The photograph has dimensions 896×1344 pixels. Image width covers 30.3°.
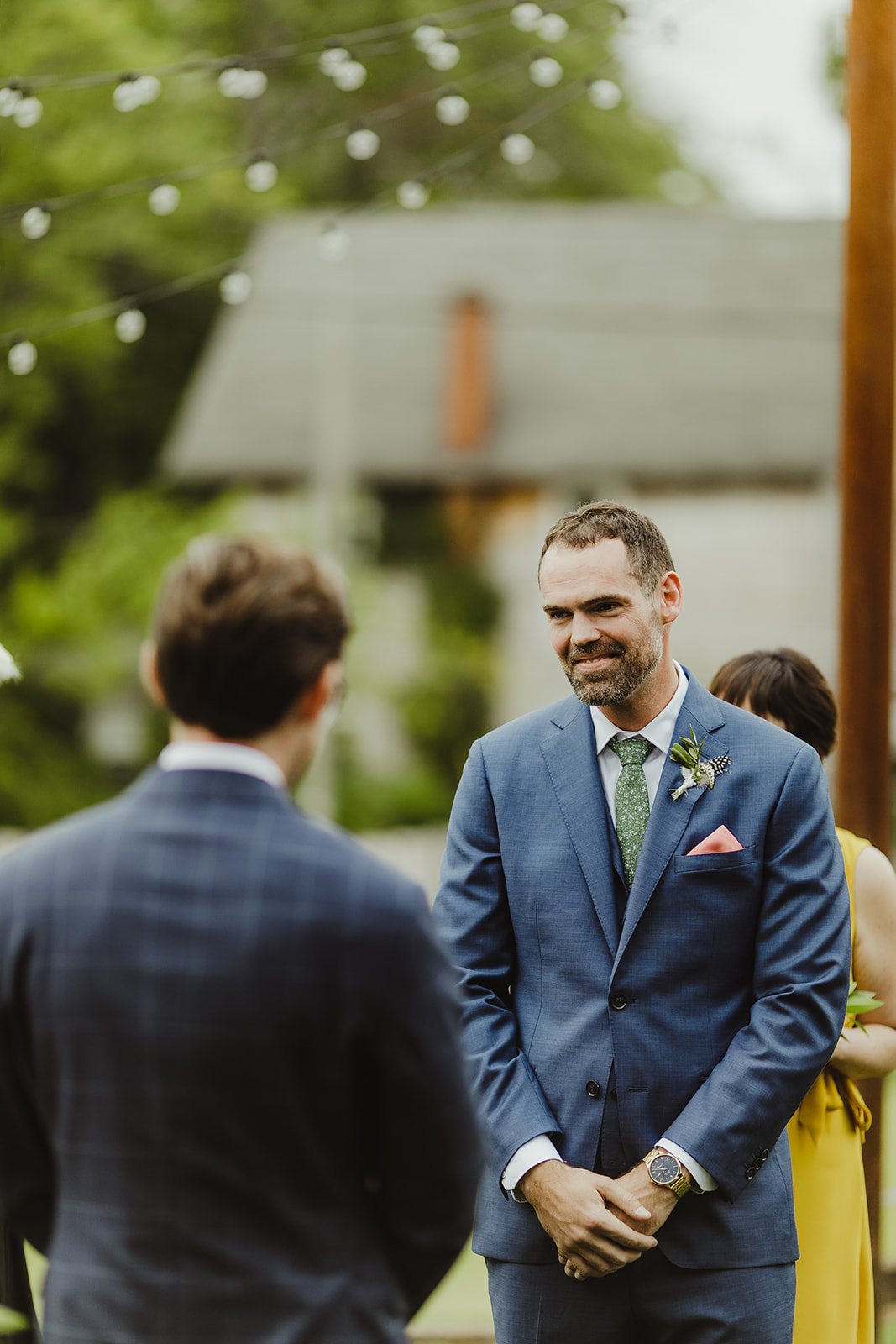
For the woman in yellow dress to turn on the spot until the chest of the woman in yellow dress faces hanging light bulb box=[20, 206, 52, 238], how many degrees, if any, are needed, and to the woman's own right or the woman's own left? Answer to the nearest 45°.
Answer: approximately 90° to the woman's own right

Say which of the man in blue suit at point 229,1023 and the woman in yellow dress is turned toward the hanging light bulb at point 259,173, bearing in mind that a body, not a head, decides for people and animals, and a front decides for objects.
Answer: the man in blue suit

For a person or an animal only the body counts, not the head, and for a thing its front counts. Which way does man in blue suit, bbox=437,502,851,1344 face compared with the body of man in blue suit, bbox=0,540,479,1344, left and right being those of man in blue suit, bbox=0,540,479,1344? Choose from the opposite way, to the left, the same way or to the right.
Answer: the opposite way

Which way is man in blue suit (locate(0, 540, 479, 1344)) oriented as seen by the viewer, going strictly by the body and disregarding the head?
away from the camera

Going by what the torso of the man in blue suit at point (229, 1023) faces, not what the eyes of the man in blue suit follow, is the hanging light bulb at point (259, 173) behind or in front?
in front

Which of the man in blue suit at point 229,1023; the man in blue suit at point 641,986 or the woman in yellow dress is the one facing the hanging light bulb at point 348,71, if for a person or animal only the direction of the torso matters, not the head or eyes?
the man in blue suit at point 229,1023

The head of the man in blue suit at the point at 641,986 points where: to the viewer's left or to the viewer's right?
to the viewer's left

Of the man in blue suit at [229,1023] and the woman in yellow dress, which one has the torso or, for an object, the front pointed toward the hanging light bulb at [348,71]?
the man in blue suit

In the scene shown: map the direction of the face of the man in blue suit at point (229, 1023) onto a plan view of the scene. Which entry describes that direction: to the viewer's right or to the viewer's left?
to the viewer's right
